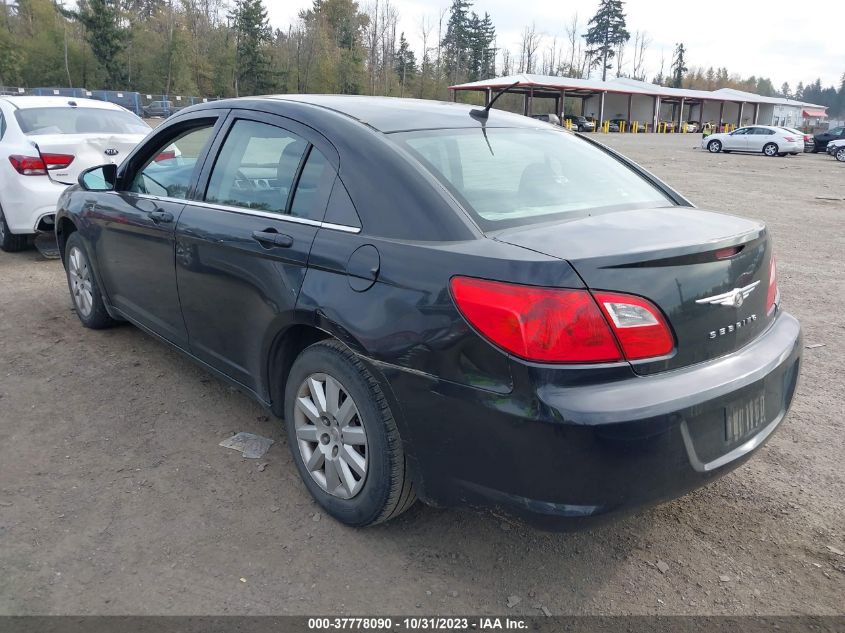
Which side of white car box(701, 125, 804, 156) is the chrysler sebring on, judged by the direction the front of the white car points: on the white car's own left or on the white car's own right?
on the white car's own left

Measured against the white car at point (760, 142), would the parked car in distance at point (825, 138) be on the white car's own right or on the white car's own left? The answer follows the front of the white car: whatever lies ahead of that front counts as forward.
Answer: on the white car's own right

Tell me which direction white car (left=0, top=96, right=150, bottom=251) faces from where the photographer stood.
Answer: facing away from the viewer and to the left of the viewer

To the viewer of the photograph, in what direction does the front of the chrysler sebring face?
facing away from the viewer and to the left of the viewer

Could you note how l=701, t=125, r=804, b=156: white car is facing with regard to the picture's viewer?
facing away from the viewer and to the left of the viewer

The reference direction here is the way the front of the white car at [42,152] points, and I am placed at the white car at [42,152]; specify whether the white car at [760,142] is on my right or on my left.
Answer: on my right

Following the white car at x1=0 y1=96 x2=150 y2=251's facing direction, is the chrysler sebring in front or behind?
behind
